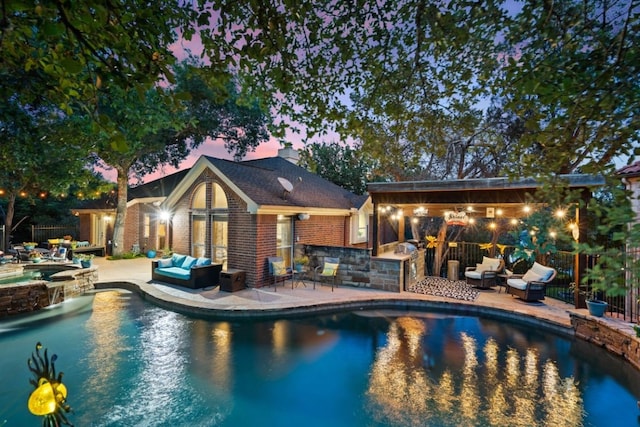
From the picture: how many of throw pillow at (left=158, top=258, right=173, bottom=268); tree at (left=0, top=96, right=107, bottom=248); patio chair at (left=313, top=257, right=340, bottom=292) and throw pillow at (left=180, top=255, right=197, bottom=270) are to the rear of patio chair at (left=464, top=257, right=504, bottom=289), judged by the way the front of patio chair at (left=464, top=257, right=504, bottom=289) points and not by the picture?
0

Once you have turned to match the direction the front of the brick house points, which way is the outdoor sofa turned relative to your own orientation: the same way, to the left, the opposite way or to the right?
the same way

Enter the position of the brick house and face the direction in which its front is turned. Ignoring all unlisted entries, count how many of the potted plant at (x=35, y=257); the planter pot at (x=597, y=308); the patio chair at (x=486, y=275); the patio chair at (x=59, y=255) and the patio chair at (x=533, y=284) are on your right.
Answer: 2

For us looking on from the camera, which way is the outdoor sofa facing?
facing the viewer and to the left of the viewer

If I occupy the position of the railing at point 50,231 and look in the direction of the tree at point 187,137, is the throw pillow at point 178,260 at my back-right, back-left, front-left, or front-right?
front-right

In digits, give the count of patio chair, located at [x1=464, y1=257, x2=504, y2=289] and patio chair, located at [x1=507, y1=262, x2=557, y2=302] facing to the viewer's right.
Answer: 0

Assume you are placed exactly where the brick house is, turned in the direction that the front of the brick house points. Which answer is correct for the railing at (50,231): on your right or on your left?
on your right

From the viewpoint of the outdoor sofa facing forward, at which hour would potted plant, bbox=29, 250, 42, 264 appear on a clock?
The potted plant is roughly at 3 o'clock from the outdoor sofa.

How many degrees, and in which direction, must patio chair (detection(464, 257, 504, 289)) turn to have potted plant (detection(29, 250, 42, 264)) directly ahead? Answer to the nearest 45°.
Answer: approximately 45° to its right

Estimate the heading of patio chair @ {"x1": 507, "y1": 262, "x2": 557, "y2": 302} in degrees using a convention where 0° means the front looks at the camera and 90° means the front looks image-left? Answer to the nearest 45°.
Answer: approximately 45°

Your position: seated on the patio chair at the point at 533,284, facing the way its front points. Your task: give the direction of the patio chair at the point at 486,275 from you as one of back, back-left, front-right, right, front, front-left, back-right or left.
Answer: right

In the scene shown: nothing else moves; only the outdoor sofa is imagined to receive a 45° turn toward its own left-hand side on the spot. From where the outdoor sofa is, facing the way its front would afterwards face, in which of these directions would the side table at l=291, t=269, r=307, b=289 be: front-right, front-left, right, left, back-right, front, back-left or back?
left
